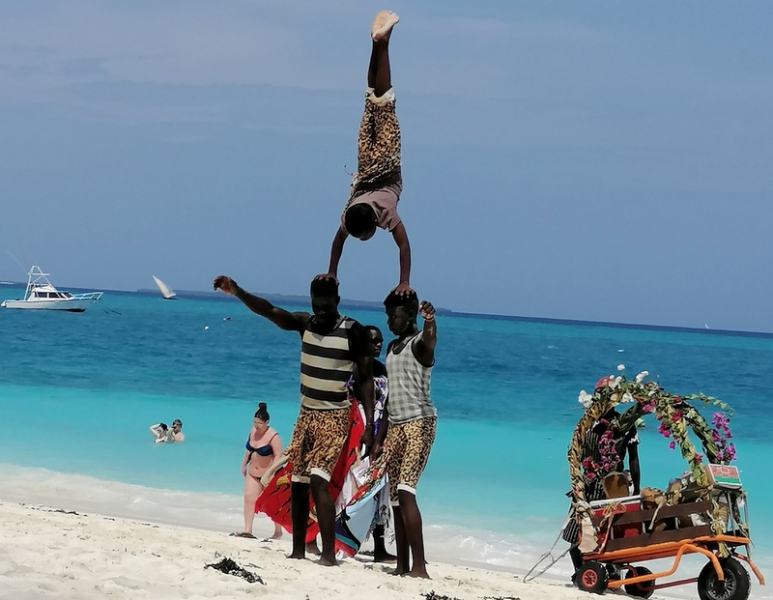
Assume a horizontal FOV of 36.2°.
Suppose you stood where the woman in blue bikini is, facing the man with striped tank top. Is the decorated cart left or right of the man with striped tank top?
left

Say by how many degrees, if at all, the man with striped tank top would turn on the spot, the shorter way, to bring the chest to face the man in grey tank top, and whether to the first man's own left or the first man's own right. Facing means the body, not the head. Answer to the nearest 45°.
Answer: approximately 90° to the first man's own left

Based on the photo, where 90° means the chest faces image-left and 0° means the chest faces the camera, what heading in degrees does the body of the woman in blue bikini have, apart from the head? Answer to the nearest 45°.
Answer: approximately 45°

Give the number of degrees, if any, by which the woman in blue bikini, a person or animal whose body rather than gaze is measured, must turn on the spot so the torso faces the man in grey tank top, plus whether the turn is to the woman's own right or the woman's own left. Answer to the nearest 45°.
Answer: approximately 45° to the woman's own left

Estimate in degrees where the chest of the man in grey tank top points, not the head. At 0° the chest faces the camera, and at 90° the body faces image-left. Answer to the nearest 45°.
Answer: approximately 45°

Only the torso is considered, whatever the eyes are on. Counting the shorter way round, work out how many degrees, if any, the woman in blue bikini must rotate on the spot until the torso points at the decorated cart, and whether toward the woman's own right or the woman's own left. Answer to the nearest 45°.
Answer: approximately 90° to the woman's own left

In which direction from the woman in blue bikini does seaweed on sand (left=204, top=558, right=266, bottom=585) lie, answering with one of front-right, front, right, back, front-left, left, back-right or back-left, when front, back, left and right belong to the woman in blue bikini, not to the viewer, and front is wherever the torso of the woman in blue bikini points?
front-left

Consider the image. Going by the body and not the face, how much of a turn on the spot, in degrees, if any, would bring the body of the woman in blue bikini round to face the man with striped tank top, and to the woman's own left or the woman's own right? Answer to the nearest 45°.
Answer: approximately 45° to the woman's own left
